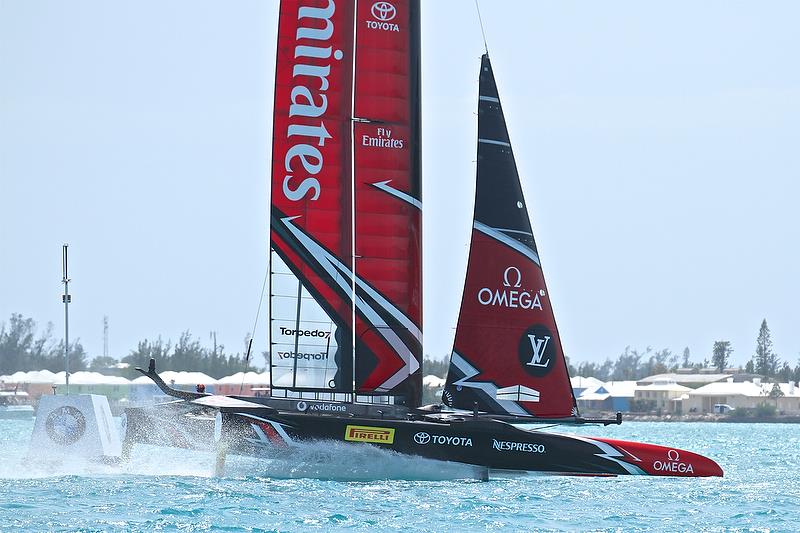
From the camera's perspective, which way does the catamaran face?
to the viewer's right
